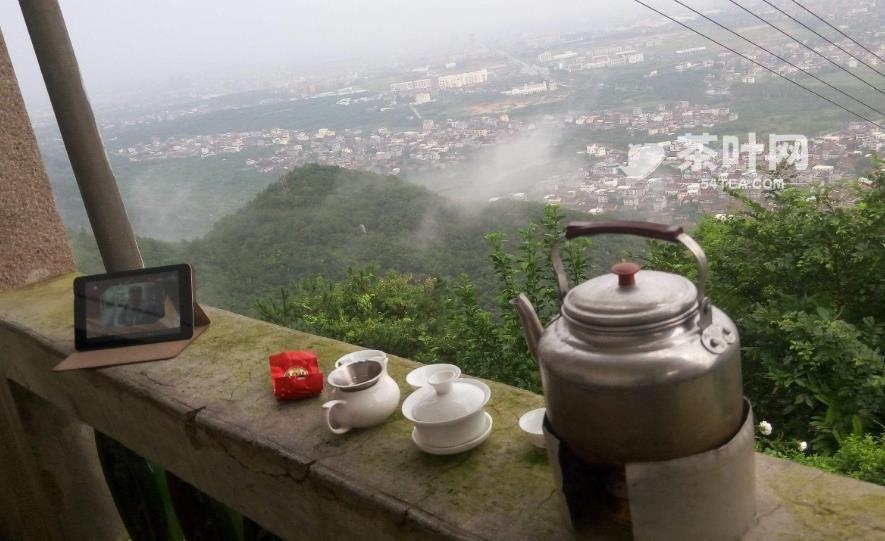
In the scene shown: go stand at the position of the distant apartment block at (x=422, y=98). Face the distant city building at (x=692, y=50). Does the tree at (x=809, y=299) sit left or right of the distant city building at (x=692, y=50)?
right

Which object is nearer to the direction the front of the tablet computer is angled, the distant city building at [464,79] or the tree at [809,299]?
the tree

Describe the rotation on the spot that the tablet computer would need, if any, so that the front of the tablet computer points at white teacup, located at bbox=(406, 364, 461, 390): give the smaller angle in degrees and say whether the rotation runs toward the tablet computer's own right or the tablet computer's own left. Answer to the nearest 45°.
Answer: approximately 45° to the tablet computer's own left

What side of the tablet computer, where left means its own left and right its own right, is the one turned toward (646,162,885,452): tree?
left

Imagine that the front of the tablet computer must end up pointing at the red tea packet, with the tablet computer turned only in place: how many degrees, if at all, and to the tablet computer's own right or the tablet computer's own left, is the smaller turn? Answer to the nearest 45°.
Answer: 0° — it already faces it

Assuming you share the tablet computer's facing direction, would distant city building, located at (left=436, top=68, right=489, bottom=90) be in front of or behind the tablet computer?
behind

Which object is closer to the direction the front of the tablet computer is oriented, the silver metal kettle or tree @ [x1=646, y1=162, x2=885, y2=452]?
the silver metal kettle

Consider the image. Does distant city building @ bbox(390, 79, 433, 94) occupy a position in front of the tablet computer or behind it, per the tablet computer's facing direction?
behind

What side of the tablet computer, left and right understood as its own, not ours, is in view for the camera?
front

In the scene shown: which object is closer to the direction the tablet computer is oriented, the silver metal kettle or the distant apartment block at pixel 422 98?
the silver metal kettle

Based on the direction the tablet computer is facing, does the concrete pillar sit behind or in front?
behind
